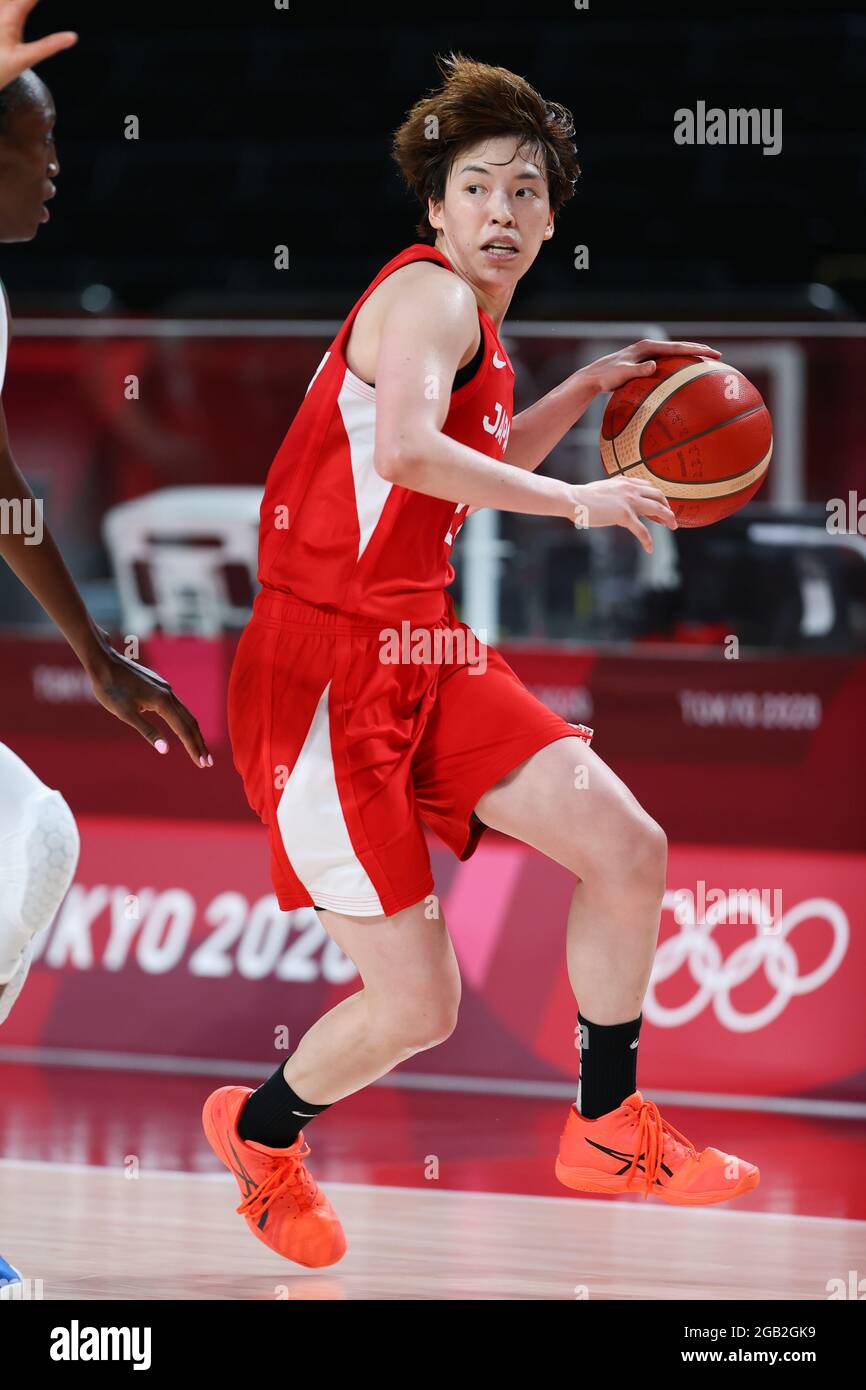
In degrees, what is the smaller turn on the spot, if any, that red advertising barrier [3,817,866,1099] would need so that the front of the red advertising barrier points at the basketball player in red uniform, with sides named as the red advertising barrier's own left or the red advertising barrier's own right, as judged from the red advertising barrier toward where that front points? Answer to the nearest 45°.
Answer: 0° — it already faces them

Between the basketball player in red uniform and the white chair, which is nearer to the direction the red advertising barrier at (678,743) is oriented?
the basketball player in red uniform

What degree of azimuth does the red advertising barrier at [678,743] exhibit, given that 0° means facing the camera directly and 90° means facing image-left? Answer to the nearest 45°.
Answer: approximately 0°

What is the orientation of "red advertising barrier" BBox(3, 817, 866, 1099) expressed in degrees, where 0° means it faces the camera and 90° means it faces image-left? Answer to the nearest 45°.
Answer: approximately 0°

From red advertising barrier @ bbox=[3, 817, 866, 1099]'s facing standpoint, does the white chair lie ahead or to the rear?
to the rear

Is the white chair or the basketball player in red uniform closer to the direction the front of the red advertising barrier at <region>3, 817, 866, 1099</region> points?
the basketball player in red uniform

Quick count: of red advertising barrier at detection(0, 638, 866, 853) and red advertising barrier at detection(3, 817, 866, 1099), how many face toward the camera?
2
